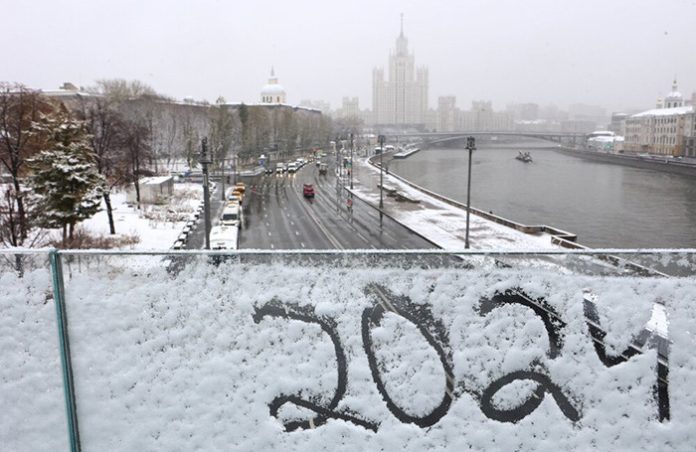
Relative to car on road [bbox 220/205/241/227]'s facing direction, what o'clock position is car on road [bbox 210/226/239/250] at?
car on road [bbox 210/226/239/250] is roughly at 12 o'clock from car on road [bbox 220/205/241/227].

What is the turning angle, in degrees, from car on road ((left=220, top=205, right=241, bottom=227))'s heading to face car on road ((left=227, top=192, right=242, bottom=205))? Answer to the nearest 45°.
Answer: approximately 180°

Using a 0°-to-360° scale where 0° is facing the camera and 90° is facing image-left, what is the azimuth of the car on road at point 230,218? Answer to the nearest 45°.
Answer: approximately 0°

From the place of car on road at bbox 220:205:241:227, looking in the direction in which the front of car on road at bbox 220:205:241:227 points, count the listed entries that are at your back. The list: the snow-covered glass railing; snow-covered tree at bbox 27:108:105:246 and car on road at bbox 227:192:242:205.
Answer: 1

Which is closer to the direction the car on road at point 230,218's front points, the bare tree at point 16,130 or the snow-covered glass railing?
the snow-covered glass railing

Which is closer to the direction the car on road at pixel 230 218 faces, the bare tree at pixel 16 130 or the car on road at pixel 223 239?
the car on road

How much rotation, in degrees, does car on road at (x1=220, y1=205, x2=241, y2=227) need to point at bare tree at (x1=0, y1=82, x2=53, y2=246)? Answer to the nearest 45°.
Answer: approximately 90° to its right

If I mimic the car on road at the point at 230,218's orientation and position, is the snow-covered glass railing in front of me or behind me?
in front

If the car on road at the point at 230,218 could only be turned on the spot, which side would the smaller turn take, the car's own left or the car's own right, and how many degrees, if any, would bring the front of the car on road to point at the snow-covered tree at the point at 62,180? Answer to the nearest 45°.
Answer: approximately 45° to the car's own right
